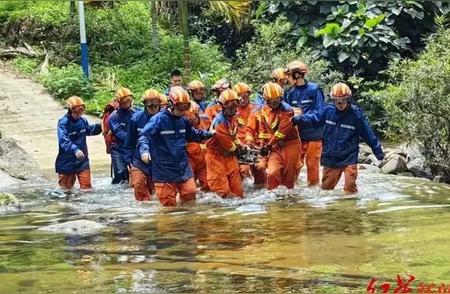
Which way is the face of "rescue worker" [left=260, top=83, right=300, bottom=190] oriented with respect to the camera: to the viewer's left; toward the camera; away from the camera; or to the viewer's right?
toward the camera

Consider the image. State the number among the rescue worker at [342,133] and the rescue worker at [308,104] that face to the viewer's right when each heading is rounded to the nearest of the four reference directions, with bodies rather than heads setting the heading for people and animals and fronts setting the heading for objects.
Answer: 0

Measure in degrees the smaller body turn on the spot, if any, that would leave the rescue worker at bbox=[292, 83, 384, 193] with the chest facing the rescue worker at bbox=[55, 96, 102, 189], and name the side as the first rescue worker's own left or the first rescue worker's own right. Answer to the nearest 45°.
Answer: approximately 90° to the first rescue worker's own right

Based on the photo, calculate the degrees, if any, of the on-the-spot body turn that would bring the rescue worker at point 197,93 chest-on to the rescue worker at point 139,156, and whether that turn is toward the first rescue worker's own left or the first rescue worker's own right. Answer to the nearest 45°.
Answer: approximately 90° to the first rescue worker's own right

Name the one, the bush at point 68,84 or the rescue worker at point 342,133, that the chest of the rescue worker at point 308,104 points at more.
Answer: the rescue worker

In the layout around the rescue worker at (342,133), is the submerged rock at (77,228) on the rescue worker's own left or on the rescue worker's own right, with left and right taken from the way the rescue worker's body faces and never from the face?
on the rescue worker's own right

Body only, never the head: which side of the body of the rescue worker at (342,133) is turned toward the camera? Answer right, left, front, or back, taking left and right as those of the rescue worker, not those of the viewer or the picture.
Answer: front

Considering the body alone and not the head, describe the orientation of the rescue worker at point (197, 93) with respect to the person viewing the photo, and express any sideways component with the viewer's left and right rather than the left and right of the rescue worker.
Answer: facing the viewer and to the right of the viewer

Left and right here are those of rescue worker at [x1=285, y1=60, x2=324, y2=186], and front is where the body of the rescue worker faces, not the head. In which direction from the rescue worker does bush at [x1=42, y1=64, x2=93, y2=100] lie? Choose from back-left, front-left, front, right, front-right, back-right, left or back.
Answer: right

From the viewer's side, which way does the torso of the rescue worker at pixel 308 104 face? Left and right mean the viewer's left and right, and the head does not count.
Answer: facing the viewer and to the left of the viewer

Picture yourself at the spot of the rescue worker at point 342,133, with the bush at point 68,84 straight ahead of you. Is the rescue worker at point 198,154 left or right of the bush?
left

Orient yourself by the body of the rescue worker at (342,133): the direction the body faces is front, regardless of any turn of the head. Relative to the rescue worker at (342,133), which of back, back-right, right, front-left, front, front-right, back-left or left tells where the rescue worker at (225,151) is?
right
